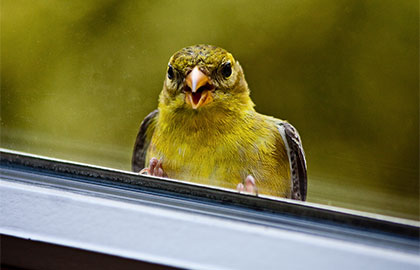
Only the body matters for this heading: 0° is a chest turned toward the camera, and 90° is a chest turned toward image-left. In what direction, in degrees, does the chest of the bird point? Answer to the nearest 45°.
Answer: approximately 0°
